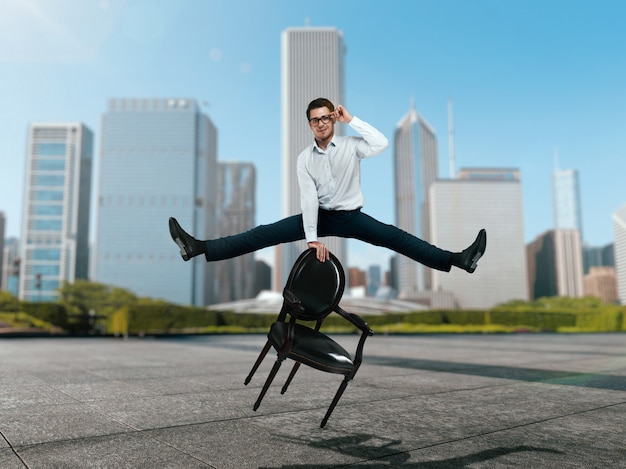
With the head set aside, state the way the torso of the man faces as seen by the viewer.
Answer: toward the camera

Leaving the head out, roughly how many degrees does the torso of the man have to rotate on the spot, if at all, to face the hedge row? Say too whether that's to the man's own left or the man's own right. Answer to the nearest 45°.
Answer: approximately 180°
